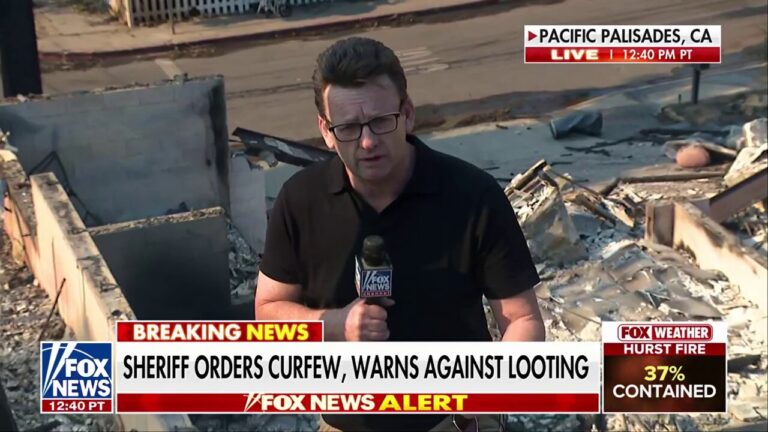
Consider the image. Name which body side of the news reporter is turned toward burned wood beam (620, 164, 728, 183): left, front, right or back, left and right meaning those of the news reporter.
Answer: back

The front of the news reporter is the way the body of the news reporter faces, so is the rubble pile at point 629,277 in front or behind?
behind

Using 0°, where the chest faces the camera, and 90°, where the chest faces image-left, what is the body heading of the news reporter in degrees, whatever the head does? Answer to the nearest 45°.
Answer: approximately 0°

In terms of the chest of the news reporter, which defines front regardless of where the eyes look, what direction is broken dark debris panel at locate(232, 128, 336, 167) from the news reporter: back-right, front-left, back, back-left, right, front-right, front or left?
back

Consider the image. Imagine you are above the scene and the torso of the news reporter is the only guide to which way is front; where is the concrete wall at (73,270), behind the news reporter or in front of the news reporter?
behind

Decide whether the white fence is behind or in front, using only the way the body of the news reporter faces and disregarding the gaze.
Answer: behind

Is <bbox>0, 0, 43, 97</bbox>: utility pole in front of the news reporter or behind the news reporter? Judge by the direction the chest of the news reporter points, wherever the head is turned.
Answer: behind

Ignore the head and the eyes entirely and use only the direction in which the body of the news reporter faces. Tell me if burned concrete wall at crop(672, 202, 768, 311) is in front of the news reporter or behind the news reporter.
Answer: behind
